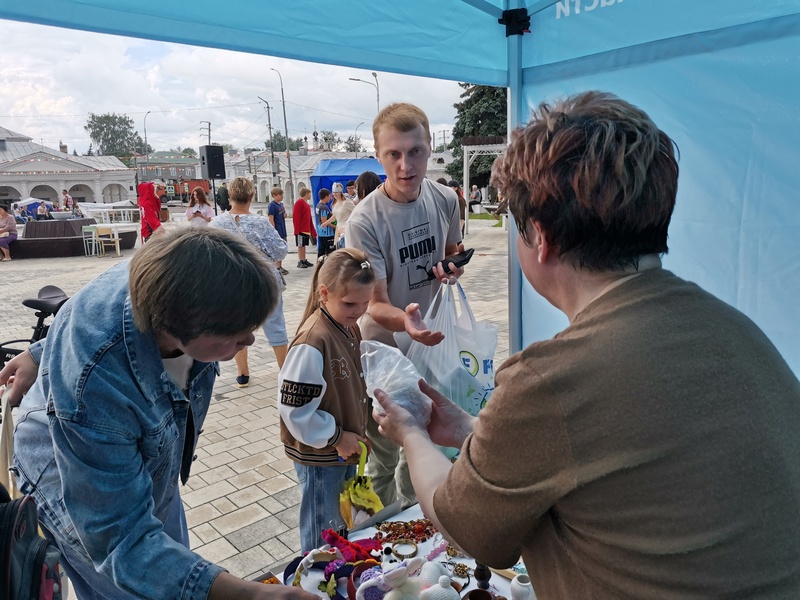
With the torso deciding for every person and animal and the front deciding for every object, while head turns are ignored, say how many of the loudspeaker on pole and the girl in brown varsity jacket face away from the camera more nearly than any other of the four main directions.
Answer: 0

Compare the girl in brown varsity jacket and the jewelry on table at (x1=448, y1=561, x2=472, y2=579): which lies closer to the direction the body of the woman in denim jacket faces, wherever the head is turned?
the jewelry on table

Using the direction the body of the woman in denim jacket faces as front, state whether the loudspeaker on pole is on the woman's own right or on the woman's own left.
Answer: on the woman's own left

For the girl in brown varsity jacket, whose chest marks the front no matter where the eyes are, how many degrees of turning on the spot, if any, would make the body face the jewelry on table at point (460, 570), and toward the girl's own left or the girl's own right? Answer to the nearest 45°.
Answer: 0° — they already face it

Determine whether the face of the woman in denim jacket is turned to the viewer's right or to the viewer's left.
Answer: to the viewer's right

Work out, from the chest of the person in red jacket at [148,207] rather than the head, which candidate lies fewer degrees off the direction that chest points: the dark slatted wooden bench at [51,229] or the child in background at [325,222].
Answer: the child in background
